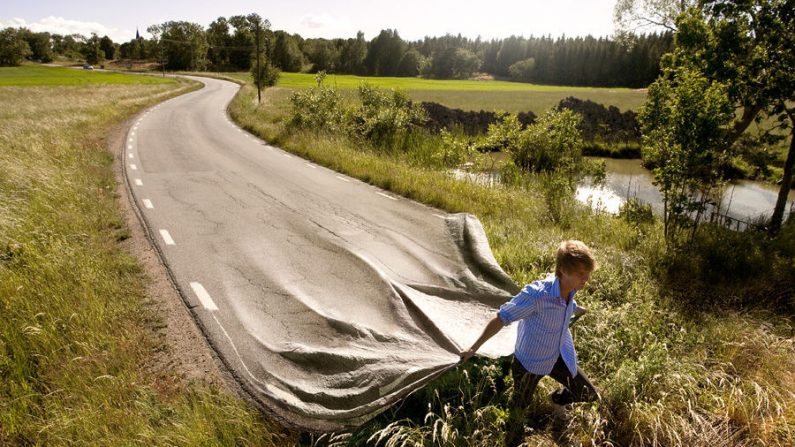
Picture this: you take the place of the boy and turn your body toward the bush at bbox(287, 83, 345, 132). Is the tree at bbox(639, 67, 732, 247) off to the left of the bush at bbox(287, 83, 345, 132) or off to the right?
right

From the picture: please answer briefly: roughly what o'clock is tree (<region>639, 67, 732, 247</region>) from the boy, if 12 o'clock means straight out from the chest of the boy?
The tree is roughly at 8 o'clock from the boy.

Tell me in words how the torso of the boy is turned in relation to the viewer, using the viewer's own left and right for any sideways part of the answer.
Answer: facing the viewer and to the right of the viewer

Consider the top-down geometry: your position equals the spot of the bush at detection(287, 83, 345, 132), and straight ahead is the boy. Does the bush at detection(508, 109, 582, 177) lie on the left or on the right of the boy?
left

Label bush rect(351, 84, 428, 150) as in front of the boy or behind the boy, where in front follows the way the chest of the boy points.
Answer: behind

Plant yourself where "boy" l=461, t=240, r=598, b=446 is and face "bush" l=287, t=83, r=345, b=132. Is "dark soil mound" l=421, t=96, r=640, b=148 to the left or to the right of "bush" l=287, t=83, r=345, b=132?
right

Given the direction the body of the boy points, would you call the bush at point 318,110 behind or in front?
behind

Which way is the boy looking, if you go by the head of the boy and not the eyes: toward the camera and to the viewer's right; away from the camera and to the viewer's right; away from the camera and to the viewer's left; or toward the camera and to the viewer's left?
toward the camera and to the viewer's right

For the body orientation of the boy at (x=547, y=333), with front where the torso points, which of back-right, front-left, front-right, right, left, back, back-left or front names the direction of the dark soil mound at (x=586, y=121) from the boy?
back-left
